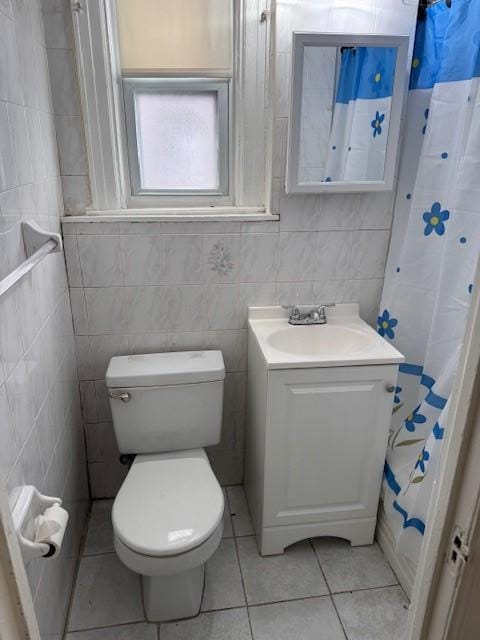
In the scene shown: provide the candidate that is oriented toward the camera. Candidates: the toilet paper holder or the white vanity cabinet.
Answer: the white vanity cabinet

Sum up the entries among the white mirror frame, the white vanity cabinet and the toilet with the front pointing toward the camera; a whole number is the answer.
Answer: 3

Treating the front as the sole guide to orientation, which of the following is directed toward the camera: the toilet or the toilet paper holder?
the toilet

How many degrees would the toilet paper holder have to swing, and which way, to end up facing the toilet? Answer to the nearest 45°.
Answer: approximately 45° to its left

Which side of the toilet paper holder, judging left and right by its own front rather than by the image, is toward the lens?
right

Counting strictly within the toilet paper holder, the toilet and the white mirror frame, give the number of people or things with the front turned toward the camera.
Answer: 2

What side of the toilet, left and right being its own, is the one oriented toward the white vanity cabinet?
left

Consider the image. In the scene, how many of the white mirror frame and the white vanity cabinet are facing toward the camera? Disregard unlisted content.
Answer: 2

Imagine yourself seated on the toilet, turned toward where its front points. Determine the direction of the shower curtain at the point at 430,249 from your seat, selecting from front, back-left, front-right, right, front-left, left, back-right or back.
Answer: left

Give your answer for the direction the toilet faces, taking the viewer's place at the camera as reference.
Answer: facing the viewer

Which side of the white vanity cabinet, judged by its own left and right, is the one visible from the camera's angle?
front

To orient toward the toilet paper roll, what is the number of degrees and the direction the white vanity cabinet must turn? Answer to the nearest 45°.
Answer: approximately 45° to its right

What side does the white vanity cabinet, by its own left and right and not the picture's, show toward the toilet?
right

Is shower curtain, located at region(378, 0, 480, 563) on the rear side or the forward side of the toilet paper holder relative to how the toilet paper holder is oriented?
on the forward side
